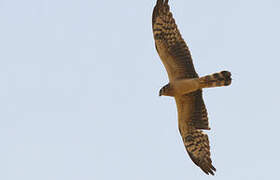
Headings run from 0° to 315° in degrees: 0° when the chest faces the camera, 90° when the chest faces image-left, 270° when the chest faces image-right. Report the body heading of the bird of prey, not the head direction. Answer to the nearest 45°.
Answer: approximately 90°
